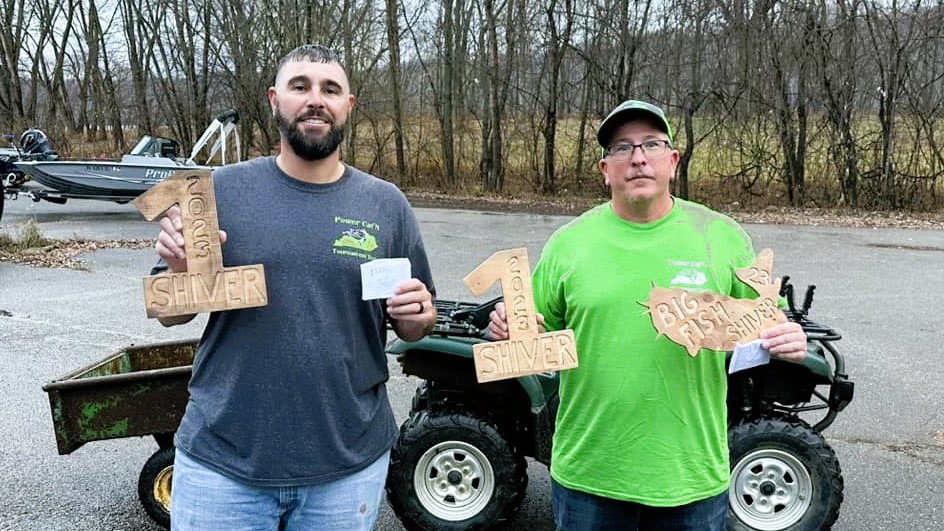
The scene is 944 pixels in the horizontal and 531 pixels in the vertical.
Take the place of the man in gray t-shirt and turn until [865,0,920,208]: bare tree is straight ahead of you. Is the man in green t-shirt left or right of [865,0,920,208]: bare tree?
right

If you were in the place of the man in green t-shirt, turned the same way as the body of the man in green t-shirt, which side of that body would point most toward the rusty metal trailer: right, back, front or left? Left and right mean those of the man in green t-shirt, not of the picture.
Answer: right

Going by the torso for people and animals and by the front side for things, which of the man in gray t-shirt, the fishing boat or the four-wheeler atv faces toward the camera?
the man in gray t-shirt

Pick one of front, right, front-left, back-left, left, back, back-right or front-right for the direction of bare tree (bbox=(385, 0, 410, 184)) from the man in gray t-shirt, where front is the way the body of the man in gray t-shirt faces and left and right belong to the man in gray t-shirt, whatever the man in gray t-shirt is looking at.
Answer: back

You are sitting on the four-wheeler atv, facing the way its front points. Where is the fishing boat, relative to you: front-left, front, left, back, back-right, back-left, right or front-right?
back-left

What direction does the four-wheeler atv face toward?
to the viewer's right

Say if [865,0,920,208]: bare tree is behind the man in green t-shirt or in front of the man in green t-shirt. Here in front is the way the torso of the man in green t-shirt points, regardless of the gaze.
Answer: behind
